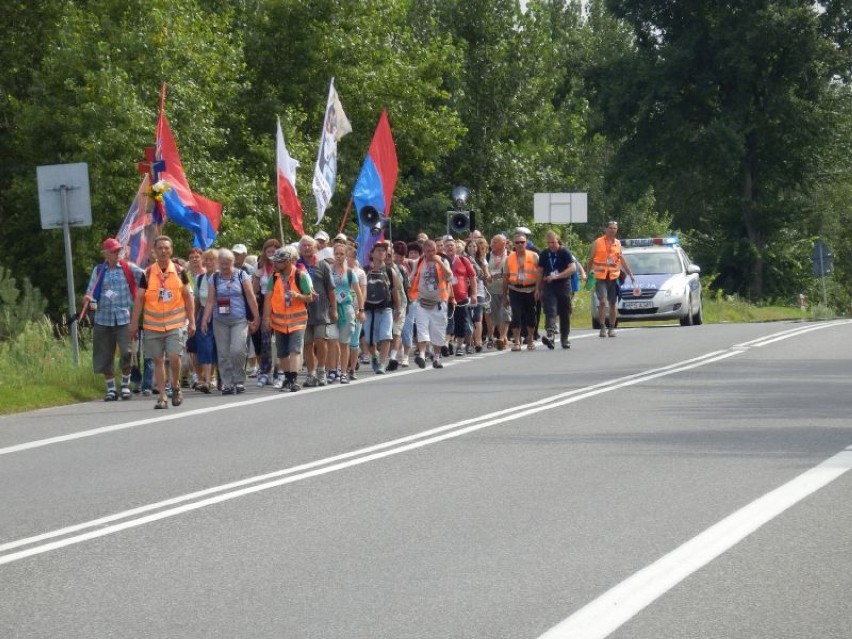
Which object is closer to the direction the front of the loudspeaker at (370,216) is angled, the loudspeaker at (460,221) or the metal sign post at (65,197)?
the metal sign post

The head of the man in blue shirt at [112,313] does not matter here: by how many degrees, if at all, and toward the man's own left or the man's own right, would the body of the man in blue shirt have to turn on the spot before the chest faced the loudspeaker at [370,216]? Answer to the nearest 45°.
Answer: approximately 135° to the man's own left

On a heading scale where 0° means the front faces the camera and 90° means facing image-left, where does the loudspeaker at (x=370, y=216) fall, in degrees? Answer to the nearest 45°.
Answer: approximately 0°

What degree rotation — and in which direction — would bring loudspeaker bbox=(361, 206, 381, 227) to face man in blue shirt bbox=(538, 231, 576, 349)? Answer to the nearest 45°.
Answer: approximately 90° to its left

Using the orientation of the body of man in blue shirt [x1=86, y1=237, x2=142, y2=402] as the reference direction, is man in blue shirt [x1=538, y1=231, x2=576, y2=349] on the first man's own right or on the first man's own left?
on the first man's own left

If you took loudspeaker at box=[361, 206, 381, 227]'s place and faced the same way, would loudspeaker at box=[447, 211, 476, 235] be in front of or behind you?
behind

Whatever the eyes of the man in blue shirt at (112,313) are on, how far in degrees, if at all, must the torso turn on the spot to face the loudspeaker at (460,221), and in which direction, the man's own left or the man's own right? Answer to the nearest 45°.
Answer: approximately 135° to the man's own left
